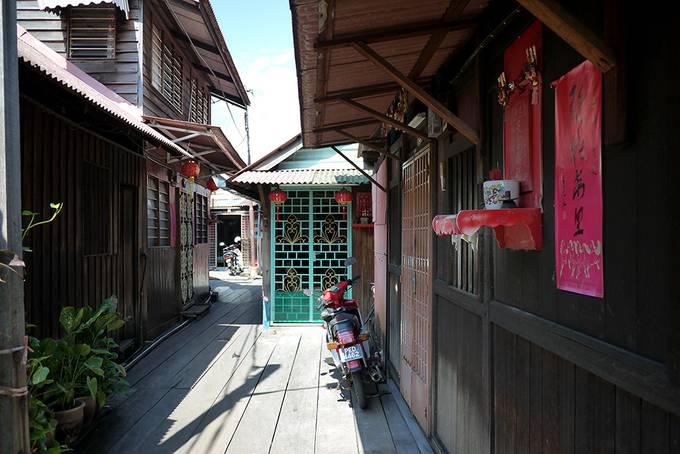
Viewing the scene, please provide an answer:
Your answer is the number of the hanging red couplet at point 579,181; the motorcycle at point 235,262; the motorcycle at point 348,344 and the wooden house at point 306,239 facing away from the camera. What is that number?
1

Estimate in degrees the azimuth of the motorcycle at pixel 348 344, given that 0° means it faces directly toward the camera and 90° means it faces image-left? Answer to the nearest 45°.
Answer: approximately 180°

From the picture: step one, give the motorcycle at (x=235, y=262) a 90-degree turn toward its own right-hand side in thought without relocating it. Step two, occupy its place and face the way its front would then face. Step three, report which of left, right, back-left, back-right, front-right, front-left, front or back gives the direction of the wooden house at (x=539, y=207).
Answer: back-left

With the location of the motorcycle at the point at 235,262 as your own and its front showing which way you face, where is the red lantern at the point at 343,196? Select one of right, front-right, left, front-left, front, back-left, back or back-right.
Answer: front-left

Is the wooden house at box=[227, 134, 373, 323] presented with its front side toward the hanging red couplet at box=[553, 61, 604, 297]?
yes

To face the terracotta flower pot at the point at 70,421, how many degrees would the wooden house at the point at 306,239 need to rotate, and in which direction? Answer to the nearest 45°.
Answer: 0° — it already faces it

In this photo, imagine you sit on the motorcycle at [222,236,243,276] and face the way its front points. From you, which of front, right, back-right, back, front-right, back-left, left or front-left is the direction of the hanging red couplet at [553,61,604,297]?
back-right

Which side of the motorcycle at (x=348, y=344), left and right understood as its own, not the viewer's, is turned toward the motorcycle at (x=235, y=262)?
front

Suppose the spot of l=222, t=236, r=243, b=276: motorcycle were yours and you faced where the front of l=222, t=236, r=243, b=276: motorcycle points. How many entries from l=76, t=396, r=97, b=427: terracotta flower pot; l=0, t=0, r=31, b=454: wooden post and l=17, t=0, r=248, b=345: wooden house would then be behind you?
0

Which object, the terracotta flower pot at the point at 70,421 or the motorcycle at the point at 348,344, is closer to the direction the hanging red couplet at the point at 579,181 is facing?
the terracotta flower pot

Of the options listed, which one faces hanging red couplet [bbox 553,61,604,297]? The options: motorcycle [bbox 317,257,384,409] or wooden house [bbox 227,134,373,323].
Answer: the wooden house

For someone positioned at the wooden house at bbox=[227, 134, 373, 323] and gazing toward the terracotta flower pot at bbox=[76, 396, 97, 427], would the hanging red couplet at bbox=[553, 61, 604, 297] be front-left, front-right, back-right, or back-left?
front-left

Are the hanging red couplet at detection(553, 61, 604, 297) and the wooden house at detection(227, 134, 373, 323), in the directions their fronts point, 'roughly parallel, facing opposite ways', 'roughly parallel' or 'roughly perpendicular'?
roughly perpendicular

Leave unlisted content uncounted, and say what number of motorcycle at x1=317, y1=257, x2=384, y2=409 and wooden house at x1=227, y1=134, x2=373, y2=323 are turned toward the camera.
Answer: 1

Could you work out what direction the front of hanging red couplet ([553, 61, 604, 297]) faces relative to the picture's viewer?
facing the viewer and to the left of the viewer

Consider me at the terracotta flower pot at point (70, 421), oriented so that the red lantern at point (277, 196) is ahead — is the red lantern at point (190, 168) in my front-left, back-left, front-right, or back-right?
front-left

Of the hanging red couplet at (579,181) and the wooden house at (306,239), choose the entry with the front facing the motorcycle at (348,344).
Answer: the wooden house

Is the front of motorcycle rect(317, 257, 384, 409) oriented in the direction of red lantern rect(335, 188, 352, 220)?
yes

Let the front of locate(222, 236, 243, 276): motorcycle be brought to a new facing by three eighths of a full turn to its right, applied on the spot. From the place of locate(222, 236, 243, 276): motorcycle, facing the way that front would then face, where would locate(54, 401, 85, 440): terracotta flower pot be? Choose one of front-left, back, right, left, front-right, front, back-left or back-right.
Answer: front-right
